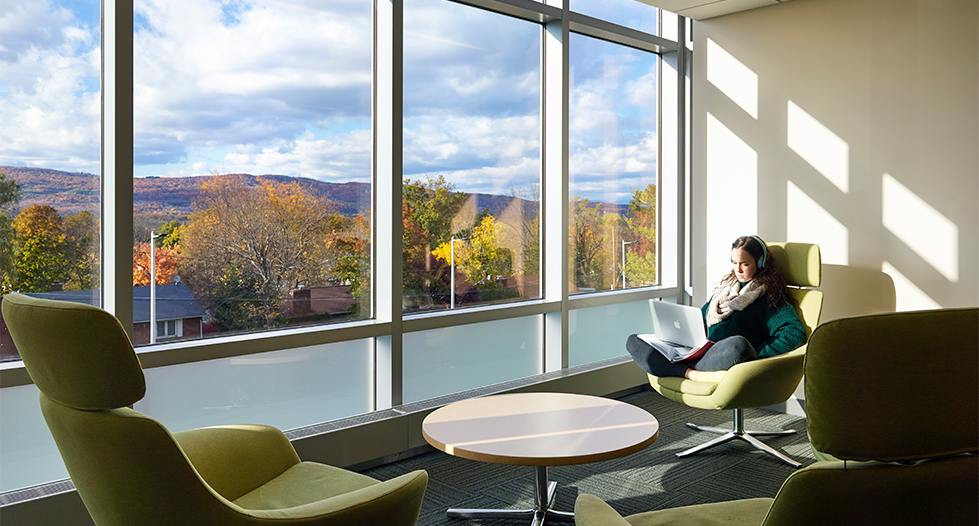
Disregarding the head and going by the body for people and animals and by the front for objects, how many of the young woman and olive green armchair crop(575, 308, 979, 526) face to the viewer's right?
0

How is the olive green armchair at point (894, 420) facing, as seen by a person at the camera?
facing away from the viewer and to the left of the viewer

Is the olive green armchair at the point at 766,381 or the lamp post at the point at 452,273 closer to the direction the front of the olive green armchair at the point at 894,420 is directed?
the lamp post

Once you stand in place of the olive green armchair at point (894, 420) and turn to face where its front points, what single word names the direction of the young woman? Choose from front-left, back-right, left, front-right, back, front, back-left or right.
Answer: front-right

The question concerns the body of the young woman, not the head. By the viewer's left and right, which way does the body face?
facing the viewer and to the left of the viewer

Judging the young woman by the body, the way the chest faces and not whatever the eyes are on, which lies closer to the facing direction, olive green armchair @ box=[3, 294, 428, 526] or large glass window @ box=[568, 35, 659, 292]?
the olive green armchair

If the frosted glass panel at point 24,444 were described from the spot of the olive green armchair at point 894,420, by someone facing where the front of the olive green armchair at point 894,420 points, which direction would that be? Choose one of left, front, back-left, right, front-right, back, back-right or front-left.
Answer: front-left

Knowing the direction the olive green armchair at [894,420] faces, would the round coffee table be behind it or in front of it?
in front

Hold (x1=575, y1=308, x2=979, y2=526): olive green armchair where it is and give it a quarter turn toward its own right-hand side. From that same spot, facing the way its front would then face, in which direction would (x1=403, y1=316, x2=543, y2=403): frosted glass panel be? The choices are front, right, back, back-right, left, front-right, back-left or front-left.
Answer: left

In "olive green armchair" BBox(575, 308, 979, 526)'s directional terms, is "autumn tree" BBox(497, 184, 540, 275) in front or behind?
in front

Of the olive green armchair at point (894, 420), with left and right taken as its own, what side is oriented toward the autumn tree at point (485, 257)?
front

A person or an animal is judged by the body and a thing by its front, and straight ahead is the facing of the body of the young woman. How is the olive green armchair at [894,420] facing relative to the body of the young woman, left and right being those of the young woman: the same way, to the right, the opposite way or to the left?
to the right
